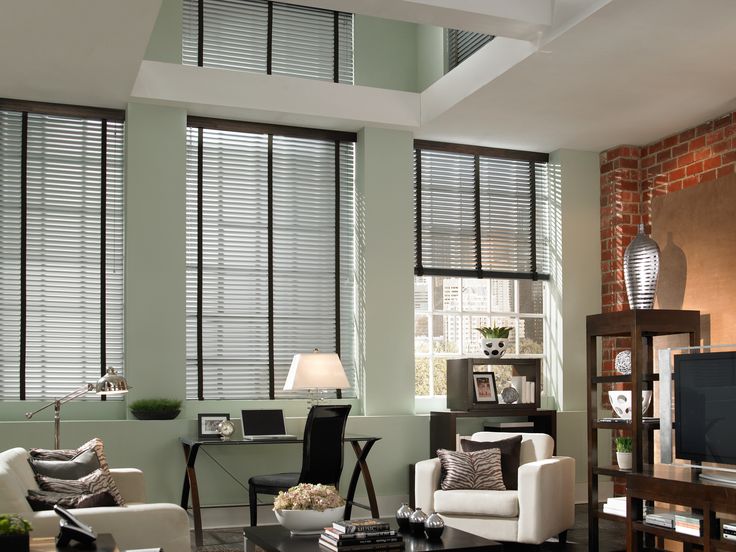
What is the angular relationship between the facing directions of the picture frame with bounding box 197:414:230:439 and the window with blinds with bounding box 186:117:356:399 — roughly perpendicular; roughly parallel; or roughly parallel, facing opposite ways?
roughly parallel

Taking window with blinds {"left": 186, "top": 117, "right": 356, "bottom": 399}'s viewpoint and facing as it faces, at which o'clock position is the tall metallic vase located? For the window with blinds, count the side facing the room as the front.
The tall metallic vase is roughly at 10 o'clock from the window with blinds.

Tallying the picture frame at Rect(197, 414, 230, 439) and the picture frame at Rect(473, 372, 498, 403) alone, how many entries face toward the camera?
2

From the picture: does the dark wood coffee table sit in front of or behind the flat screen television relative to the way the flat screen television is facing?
in front

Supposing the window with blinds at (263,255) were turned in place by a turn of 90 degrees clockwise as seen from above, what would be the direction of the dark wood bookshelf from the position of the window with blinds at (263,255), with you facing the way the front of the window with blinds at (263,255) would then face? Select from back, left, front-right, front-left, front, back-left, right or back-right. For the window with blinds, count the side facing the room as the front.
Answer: back-left

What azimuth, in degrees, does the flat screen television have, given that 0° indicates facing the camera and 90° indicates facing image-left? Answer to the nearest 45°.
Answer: approximately 45°

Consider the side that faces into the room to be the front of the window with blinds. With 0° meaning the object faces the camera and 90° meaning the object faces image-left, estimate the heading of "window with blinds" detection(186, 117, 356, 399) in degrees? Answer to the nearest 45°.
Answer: approximately 0°

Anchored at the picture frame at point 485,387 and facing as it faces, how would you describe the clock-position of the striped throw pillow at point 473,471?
The striped throw pillow is roughly at 12 o'clock from the picture frame.

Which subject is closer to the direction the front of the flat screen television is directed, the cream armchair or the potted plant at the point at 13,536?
the potted plant

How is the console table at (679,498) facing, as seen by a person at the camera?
facing the viewer and to the left of the viewer

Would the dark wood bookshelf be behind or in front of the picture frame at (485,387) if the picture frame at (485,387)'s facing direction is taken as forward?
in front

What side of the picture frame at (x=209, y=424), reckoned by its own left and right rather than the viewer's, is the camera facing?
front

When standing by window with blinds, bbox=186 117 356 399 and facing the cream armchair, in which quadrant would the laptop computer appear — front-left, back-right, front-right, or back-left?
front-right

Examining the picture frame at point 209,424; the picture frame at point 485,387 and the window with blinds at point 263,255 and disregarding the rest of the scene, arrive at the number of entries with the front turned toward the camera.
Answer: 3
